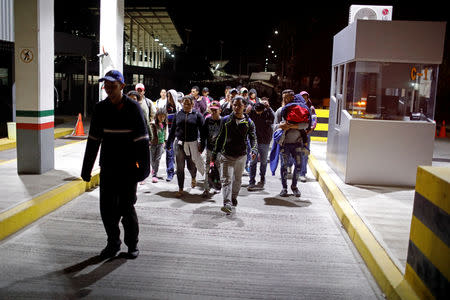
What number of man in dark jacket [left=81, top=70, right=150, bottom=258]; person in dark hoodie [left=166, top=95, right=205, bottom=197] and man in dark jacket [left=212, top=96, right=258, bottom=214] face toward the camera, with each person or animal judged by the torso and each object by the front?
3

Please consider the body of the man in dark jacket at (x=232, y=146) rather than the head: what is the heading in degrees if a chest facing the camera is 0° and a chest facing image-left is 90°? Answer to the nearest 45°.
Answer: approximately 0°

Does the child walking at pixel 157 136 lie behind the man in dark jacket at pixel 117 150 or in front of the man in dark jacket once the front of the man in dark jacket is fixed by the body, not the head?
behind

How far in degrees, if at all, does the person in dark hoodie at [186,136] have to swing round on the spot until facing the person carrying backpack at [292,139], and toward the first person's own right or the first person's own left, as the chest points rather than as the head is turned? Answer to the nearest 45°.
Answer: approximately 90° to the first person's own left

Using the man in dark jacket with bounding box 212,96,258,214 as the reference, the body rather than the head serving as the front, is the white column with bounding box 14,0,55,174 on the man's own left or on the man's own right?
on the man's own right

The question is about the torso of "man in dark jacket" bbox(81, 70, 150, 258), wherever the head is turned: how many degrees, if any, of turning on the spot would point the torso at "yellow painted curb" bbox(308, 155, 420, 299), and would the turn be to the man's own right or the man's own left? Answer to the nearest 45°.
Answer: approximately 90° to the man's own left

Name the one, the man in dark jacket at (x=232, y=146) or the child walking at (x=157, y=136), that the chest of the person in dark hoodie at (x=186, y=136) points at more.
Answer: the man in dark jacket

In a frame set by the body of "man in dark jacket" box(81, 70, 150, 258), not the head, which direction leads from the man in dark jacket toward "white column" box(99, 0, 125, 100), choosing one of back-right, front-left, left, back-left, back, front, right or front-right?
back

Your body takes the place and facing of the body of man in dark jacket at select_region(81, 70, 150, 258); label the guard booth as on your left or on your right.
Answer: on your left

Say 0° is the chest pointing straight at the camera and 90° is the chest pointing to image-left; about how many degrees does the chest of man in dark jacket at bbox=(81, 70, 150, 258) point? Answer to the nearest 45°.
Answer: approximately 0°

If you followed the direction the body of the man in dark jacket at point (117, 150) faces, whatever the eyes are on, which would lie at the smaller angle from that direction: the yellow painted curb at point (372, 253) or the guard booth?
the yellow painted curb

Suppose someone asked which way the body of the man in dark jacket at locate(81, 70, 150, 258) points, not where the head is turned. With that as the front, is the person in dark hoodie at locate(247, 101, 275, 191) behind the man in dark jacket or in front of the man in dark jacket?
behind
